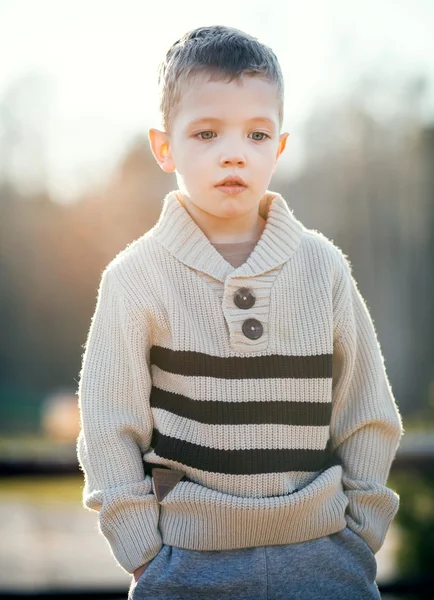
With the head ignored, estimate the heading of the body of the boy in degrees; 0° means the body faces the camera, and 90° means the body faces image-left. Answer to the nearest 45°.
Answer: approximately 0°
